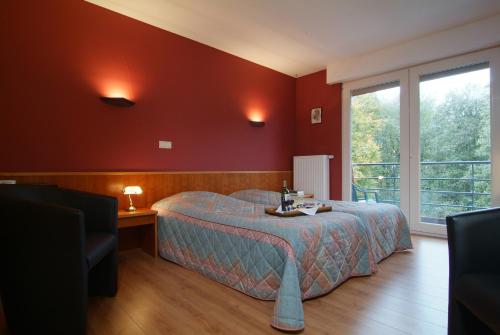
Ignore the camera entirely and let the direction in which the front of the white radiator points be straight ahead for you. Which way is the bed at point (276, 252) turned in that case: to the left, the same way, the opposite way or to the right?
to the left

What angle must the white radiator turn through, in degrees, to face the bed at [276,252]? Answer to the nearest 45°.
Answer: approximately 45° to its left

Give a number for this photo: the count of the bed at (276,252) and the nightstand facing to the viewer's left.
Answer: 0

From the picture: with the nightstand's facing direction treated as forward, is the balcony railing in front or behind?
in front

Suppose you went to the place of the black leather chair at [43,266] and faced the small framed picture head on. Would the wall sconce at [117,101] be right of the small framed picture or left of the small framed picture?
left

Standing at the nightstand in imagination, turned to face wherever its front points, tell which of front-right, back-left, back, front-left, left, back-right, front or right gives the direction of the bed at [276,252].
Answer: front

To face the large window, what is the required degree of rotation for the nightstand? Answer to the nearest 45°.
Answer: approximately 45° to its left

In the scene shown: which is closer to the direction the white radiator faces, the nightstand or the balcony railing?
the nightstand

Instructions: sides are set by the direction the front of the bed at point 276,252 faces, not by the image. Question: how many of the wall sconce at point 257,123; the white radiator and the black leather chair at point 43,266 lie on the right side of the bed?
1

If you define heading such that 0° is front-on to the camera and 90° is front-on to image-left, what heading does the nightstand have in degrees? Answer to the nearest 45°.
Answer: approximately 315°

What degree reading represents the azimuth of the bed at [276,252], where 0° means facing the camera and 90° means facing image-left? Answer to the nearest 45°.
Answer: approximately 315°

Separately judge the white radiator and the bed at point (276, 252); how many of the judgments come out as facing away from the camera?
0

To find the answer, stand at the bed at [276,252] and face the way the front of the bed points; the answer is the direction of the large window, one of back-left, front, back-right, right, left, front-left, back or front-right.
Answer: left

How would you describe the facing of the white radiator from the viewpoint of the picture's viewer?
facing the viewer and to the left of the viewer

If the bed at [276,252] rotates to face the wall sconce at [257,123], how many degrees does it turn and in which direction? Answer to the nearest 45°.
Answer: approximately 135° to its left
